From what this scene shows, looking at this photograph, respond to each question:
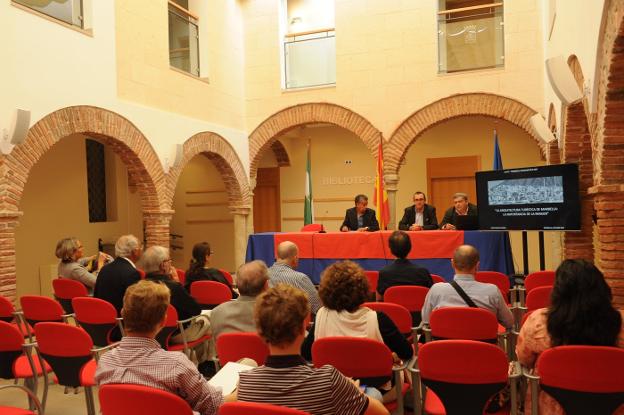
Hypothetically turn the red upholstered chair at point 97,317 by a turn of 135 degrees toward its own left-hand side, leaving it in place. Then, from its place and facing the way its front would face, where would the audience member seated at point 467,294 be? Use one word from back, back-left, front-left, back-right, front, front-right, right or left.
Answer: back-left

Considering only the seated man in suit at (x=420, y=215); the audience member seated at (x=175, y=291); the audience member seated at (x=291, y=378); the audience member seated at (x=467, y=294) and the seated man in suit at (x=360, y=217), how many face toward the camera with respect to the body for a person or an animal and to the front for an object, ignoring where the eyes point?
2

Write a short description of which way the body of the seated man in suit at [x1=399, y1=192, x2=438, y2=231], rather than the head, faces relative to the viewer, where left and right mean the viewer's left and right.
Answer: facing the viewer

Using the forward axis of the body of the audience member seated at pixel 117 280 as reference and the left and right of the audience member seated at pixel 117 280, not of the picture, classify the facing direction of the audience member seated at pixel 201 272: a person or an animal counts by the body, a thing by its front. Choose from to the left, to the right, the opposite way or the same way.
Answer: the same way

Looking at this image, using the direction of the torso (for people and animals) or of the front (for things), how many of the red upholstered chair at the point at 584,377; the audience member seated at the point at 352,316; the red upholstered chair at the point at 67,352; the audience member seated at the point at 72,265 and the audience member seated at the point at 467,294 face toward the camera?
0

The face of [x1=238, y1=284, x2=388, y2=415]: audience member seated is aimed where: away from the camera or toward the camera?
away from the camera

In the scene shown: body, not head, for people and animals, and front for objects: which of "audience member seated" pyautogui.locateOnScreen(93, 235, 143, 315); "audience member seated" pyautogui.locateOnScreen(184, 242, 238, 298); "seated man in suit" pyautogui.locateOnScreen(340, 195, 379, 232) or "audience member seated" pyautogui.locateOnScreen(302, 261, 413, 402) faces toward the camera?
the seated man in suit

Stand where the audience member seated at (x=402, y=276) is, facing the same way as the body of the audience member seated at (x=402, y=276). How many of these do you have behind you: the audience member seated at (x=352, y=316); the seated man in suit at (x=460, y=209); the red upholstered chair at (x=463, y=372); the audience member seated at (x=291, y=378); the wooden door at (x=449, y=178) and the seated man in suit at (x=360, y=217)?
3

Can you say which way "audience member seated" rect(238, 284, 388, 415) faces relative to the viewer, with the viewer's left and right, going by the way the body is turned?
facing away from the viewer

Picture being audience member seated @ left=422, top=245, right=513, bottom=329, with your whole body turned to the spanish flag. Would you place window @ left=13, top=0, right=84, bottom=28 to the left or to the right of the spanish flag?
left

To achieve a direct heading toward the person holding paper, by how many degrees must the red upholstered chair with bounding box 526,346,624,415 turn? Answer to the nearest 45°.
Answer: approximately 135° to its left

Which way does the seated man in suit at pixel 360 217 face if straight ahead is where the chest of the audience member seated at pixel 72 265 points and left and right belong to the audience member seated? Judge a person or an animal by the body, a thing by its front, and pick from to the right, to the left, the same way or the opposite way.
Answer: the opposite way

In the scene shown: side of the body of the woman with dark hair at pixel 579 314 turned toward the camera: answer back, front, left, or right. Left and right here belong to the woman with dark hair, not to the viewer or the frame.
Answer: back

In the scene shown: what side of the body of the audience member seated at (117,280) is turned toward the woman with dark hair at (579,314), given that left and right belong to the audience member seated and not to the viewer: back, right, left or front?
right

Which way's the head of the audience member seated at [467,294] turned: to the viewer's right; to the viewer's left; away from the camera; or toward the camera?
away from the camera

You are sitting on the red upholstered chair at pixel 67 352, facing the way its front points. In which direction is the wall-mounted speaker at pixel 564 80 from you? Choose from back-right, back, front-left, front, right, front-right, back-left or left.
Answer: front-right

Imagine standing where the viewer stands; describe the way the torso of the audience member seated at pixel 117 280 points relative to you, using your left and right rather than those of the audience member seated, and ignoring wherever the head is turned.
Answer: facing away from the viewer and to the right of the viewer

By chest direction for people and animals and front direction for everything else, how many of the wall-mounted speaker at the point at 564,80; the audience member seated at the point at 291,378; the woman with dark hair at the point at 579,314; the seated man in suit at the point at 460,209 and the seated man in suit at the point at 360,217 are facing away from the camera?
2

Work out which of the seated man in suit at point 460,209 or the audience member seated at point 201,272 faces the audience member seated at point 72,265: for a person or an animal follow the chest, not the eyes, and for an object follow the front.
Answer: the seated man in suit

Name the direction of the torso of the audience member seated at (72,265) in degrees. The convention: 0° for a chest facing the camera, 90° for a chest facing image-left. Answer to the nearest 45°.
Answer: approximately 225°

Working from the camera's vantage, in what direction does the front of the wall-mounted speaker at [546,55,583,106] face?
facing the viewer and to the left of the viewer

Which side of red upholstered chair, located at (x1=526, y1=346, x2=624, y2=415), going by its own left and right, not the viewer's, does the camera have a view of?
back

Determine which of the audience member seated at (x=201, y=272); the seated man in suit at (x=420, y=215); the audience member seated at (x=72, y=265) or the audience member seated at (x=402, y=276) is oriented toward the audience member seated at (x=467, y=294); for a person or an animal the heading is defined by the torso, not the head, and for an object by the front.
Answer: the seated man in suit

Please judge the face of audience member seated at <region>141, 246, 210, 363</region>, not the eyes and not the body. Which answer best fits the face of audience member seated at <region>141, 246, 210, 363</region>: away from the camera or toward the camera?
away from the camera

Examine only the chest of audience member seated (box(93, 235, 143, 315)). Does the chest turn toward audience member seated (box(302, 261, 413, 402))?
no

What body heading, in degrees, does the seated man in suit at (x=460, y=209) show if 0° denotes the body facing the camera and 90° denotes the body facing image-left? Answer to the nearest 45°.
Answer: approximately 45°
